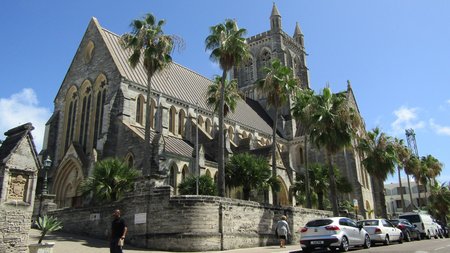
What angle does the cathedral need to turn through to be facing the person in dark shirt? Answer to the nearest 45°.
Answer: approximately 45° to its left

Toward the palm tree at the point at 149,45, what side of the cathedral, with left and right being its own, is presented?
left
